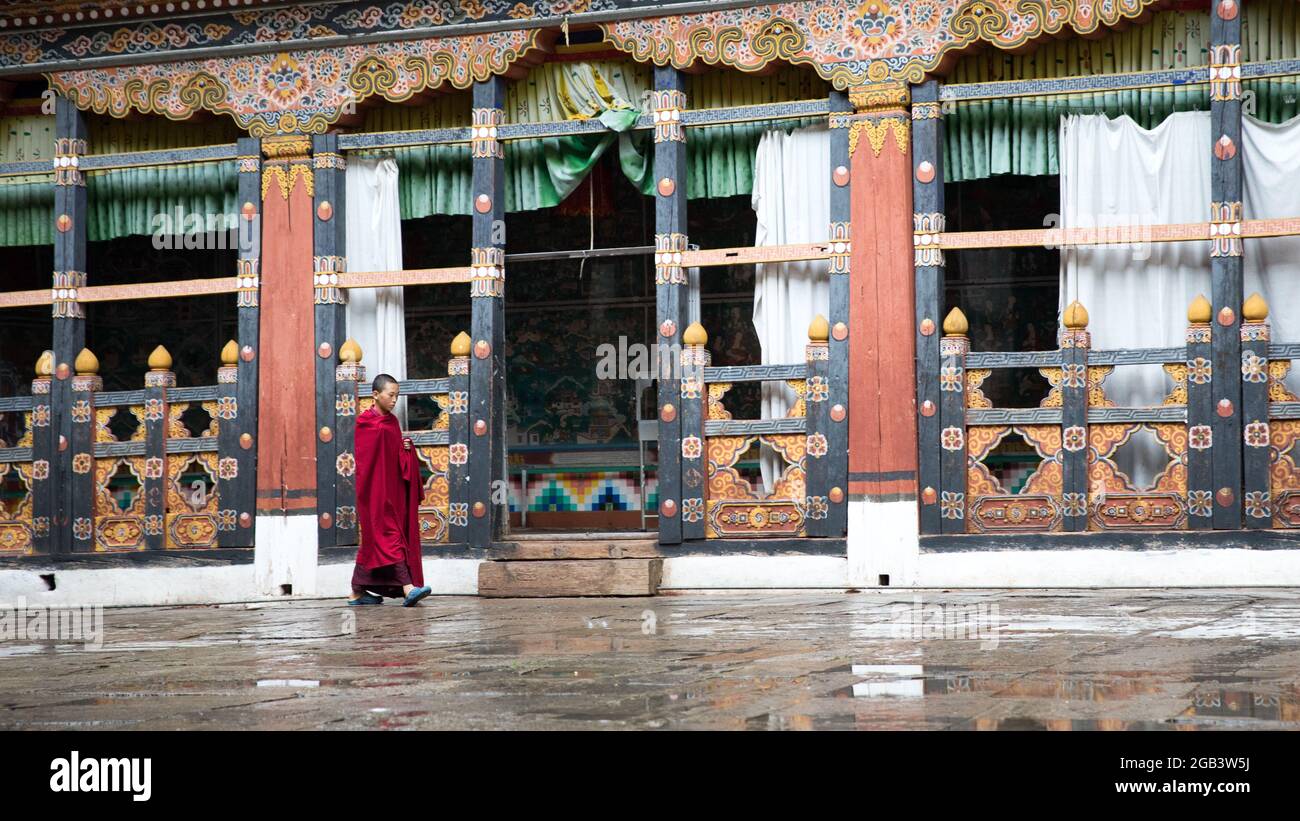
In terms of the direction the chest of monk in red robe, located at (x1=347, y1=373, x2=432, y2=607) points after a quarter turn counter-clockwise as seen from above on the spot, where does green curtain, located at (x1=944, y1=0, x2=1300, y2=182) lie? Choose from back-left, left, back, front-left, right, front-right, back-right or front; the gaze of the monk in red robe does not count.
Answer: right

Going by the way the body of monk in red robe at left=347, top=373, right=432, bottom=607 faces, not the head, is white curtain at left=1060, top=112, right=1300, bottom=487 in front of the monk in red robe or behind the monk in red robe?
in front

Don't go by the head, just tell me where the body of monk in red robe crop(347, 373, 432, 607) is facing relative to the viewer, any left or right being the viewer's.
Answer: facing to the right of the viewer

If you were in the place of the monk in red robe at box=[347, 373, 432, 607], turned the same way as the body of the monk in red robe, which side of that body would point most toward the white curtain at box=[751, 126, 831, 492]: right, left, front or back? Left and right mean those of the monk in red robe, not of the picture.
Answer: front

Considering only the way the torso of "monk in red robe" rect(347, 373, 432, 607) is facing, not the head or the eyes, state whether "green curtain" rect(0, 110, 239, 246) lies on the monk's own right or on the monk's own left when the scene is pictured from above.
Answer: on the monk's own left

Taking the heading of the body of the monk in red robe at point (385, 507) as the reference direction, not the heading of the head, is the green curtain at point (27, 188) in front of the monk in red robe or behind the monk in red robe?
behind
